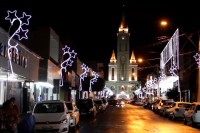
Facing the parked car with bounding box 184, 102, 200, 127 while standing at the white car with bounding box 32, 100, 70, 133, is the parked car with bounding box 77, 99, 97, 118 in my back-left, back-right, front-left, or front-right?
front-left

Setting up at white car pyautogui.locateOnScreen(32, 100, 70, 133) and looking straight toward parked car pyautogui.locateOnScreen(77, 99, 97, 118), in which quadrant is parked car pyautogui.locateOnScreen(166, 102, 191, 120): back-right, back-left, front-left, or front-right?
front-right

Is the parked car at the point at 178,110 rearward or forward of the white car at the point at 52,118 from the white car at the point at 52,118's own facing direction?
rearward

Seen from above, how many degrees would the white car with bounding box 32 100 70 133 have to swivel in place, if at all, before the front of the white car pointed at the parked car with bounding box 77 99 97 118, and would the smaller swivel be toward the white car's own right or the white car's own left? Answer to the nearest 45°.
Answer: approximately 180°

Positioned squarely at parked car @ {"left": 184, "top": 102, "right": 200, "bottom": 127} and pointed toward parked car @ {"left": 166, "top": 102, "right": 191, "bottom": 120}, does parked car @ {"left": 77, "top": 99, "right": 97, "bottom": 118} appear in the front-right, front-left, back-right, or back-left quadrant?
front-left

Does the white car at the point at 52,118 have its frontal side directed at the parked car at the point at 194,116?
no

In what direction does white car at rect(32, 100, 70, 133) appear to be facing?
toward the camera
